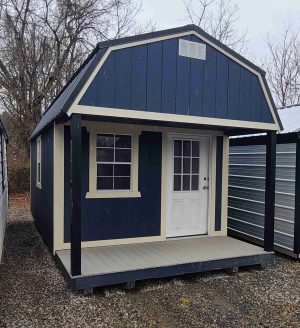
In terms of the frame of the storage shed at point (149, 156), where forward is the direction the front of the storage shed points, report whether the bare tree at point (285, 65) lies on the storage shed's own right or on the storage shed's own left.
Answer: on the storage shed's own left

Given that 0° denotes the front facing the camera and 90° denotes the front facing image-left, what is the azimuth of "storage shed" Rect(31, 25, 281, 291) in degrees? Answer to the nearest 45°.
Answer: approximately 315°

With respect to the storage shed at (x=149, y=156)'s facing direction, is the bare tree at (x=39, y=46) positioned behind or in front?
behind

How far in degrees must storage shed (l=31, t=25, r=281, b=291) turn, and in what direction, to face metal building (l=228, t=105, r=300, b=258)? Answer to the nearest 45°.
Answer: approximately 90° to its left

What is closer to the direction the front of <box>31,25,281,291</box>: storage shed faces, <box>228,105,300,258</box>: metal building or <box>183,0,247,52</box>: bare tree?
the metal building

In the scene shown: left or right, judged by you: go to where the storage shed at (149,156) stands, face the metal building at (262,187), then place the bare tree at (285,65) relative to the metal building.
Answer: left

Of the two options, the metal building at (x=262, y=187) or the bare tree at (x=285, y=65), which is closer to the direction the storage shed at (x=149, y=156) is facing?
the metal building

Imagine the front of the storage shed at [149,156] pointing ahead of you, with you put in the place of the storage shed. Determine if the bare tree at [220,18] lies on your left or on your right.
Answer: on your left
